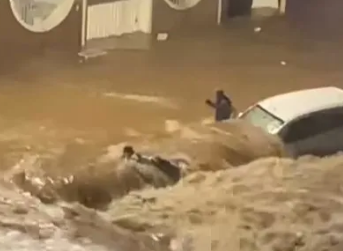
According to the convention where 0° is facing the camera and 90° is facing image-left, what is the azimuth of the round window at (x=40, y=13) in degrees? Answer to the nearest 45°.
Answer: approximately 0°

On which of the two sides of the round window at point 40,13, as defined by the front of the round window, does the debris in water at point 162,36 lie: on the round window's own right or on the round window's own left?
on the round window's own left

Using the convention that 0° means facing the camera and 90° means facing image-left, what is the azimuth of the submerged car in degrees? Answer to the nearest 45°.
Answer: approximately 45°

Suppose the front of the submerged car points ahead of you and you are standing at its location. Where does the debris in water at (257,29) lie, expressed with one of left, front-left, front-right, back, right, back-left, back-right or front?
back-right

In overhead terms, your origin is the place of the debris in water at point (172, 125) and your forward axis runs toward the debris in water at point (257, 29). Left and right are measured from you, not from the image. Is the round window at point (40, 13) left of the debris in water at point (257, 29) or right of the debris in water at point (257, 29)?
left

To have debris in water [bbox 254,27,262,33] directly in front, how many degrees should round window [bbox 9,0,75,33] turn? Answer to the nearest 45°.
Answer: approximately 90° to its left
